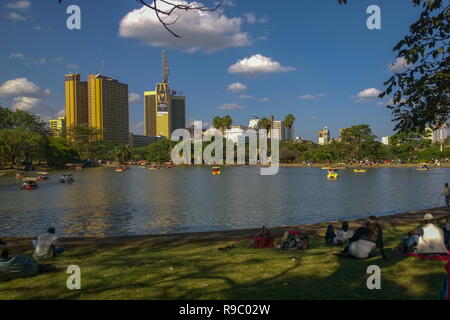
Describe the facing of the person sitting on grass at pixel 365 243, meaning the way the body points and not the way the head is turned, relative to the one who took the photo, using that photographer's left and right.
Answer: facing away from the viewer and to the left of the viewer

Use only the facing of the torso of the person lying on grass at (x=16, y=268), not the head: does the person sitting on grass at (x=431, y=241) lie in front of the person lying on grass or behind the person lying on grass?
in front

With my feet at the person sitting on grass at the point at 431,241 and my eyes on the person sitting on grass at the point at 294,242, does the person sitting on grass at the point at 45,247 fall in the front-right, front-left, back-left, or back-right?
front-left

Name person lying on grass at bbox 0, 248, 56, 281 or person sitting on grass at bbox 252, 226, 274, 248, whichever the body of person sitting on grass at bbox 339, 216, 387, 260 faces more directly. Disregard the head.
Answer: the person sitting on grass

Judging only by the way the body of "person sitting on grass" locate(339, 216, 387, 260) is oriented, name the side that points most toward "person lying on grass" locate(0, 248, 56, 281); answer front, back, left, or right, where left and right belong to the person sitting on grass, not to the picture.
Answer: left

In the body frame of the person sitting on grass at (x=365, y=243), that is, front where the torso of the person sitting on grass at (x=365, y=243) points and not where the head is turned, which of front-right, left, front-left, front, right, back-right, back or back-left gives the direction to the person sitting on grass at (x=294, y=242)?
front

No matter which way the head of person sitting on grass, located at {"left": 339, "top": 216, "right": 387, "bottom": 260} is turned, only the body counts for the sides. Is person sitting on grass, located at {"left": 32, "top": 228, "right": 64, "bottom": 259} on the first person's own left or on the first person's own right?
on the first person's own left

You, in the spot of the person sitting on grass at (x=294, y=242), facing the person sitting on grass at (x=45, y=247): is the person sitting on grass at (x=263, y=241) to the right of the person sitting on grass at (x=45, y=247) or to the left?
right

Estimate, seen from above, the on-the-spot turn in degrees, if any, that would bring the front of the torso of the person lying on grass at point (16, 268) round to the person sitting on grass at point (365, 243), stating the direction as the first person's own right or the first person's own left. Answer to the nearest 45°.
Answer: approximately 90° to the first person's own right

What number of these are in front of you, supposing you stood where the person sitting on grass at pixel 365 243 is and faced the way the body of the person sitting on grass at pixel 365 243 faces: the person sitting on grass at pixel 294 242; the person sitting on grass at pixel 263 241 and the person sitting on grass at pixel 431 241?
2

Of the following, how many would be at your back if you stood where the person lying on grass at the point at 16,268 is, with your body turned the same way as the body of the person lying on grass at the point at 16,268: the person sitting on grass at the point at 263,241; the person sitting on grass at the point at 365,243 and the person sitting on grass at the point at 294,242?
0
